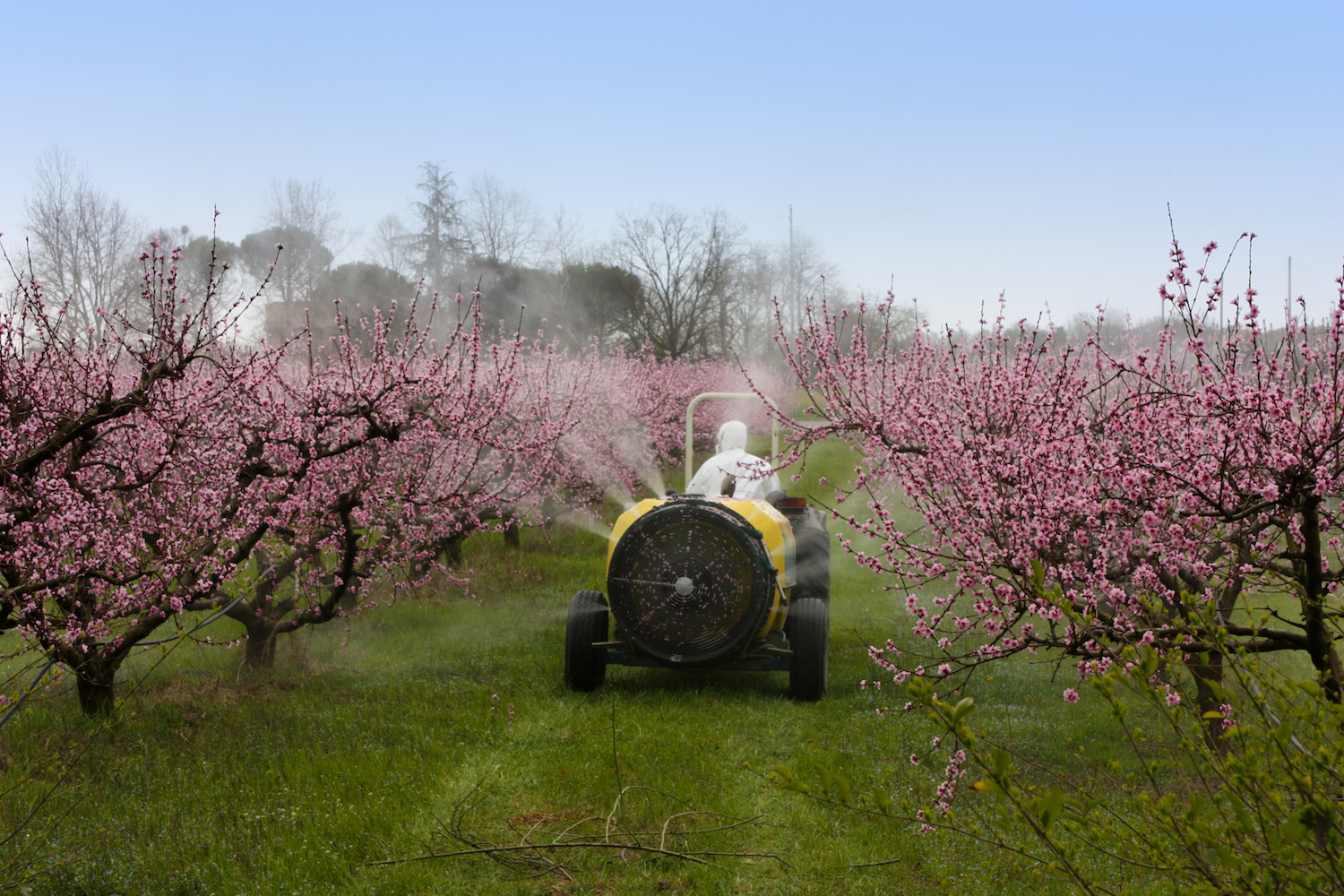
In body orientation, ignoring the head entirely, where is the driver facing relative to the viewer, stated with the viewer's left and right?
facing away from the viewer

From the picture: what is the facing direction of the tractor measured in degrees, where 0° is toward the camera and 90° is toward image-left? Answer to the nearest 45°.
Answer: approximately 180°

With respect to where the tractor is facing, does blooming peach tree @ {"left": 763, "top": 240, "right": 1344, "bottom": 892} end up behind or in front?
behind
